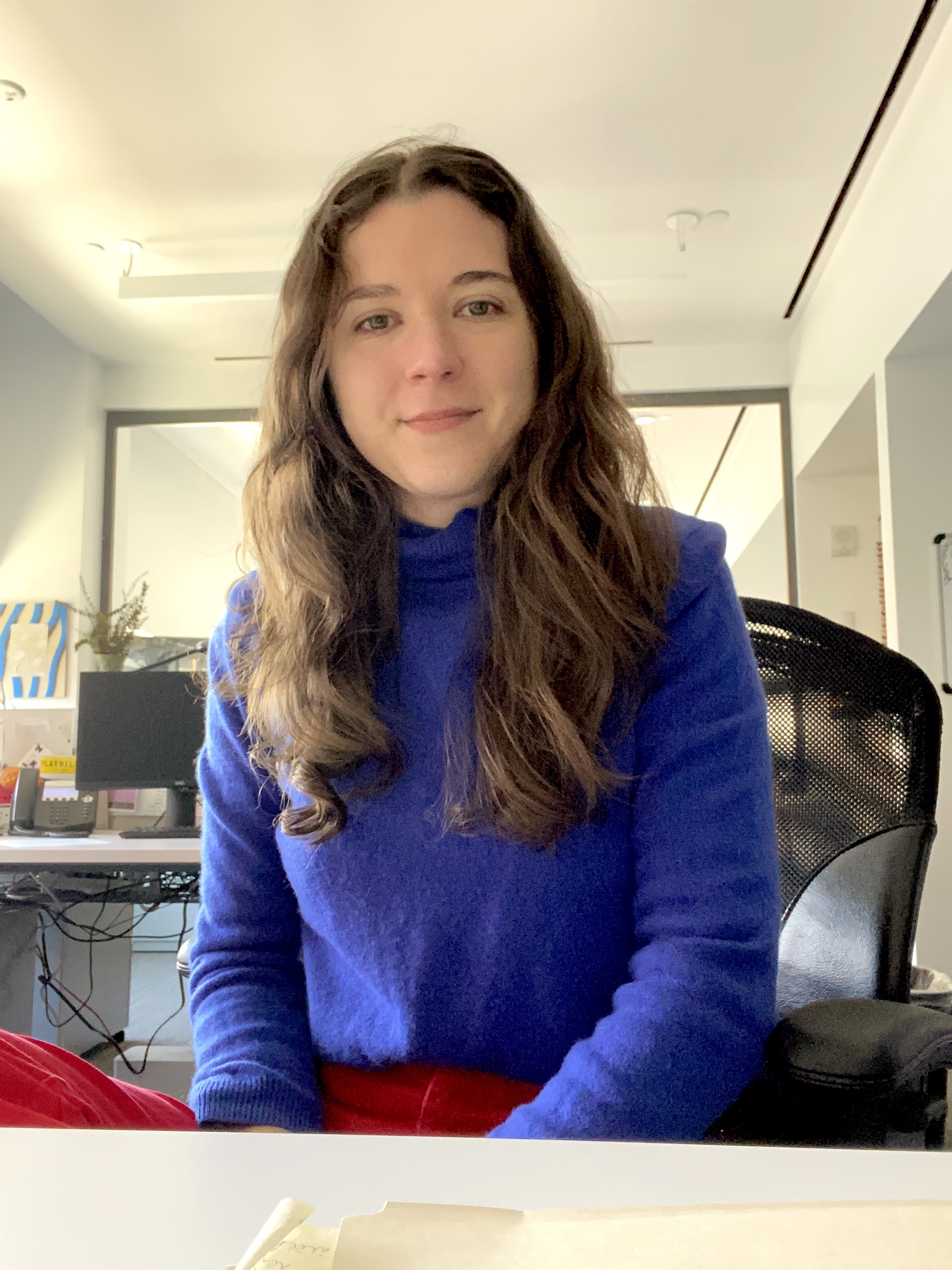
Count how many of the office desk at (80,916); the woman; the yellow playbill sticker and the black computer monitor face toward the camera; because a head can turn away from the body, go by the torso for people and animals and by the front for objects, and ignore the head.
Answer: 4

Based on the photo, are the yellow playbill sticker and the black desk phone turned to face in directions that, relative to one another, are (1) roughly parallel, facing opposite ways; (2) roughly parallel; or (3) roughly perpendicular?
roughly parallel

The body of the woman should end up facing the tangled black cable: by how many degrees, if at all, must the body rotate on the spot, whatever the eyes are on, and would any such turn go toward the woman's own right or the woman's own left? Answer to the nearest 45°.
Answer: approximately 135° to the woman's own right

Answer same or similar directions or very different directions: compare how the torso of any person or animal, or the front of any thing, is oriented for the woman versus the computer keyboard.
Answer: same or similar directions

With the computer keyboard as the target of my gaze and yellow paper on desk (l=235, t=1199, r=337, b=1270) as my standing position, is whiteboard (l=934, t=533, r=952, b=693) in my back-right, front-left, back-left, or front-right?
front-right

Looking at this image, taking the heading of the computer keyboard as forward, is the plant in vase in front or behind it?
behind

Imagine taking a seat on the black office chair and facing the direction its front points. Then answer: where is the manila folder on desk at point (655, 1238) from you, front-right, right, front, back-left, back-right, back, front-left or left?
front-left

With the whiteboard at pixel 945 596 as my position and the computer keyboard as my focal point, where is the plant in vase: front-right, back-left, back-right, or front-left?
front-right

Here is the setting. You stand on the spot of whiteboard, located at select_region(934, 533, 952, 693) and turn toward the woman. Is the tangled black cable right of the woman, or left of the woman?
right

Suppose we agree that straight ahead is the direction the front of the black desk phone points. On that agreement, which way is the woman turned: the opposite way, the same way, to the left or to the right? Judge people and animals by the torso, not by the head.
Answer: the same way

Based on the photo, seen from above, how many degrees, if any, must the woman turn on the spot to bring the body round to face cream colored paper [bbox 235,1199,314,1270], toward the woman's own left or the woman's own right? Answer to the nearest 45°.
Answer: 0° — they already face it

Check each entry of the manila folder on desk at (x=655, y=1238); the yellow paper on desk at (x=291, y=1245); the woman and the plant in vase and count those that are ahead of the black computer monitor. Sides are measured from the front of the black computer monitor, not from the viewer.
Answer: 3

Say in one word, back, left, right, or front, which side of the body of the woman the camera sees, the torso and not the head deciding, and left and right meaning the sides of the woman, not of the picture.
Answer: front

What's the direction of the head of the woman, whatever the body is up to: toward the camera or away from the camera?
toward the camera

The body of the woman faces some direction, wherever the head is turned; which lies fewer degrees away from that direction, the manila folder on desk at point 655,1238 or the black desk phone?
the manila folder on desk

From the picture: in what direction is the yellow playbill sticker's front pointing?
toward the camera
